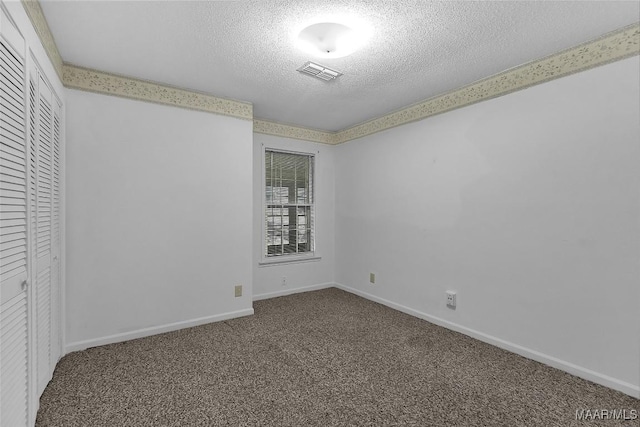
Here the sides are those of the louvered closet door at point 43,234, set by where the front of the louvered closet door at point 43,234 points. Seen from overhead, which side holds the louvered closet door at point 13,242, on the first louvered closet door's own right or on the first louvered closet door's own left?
on the first louvered closet door's own right

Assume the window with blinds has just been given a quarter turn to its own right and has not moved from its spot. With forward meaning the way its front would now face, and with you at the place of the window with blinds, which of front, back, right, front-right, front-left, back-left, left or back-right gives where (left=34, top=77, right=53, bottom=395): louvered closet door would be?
front

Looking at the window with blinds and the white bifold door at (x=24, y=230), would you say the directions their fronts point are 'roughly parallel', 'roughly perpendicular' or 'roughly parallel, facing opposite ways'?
roughly perpendicular

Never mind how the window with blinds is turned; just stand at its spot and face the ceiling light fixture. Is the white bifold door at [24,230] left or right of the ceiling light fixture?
right

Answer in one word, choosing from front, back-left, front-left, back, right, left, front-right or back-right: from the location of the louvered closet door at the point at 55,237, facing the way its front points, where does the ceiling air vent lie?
front-right

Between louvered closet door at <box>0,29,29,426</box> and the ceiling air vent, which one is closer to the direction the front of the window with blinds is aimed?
the ceiling air vent

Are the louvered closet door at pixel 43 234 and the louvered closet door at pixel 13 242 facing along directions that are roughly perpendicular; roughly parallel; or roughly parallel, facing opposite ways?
roughly parallel

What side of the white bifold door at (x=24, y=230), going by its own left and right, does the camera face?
right

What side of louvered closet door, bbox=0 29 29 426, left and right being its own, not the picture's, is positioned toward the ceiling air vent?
front

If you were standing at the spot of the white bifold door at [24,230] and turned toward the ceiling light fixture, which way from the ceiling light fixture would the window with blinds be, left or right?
left

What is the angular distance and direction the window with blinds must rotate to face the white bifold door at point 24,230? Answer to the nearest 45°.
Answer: approximately 90° to its right

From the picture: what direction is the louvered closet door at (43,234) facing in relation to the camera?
to the viewer's right

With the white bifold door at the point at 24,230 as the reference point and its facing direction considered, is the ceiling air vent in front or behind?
in front

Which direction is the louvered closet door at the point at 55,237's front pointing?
to the viewer's right

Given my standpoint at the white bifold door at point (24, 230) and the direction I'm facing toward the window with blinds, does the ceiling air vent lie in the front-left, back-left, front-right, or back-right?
front-right

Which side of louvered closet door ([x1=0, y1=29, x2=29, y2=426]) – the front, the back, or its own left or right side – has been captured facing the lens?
right

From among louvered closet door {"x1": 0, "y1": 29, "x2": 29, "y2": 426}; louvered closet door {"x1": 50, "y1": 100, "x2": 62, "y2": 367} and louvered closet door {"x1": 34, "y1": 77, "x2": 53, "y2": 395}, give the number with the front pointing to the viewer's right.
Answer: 3
